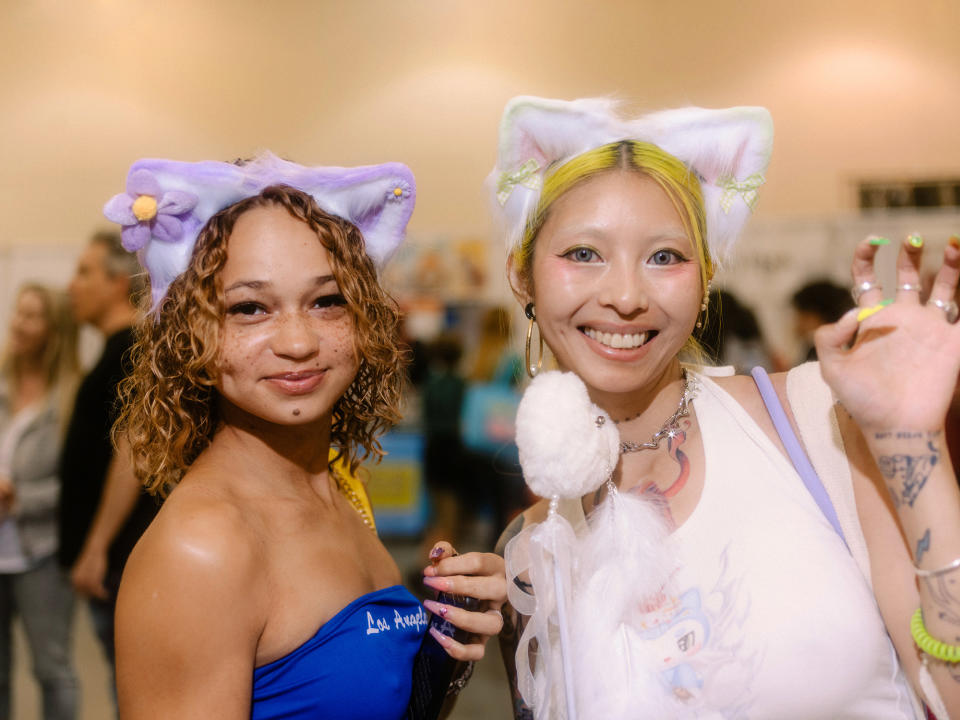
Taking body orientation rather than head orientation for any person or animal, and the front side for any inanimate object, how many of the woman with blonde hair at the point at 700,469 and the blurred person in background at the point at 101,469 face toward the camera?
1

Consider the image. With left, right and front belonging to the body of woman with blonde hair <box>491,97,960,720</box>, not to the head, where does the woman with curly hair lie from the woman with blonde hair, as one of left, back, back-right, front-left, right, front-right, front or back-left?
right

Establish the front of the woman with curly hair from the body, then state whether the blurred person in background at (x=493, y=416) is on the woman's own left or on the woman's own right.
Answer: on the woman's own left

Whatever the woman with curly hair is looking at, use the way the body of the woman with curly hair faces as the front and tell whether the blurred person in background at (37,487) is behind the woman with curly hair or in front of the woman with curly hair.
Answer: behind

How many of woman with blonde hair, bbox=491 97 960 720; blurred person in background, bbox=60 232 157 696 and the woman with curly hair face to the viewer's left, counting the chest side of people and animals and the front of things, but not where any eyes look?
1

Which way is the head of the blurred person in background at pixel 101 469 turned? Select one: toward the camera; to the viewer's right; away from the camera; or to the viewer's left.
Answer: to the viewer's left

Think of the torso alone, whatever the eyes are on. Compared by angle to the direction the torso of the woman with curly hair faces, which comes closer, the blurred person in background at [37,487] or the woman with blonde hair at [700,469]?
the woman with blonde hair

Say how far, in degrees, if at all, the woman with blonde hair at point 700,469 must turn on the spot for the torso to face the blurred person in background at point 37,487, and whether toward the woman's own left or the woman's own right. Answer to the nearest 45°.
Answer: approximately 135° to the woman's own right

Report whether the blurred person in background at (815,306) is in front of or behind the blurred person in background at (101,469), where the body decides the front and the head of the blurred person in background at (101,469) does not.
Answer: behind

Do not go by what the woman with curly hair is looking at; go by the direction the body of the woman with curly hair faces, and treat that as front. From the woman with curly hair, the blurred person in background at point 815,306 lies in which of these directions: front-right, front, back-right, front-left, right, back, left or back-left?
left

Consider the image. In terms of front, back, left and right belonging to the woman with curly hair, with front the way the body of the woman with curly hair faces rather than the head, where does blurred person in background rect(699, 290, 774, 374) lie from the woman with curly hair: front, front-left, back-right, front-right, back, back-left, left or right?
left

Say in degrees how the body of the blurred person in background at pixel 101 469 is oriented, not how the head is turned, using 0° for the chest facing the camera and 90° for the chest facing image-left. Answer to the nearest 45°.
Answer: approximately 90°

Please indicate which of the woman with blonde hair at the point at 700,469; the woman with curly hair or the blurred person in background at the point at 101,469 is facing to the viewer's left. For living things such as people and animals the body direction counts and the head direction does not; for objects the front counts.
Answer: the blurred person in background
